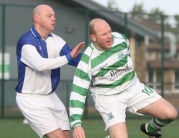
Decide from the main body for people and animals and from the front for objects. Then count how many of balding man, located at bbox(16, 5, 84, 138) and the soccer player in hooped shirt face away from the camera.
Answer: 0

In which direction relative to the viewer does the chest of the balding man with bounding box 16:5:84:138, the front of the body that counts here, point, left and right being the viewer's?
facing the viewer and to the right of the viewer

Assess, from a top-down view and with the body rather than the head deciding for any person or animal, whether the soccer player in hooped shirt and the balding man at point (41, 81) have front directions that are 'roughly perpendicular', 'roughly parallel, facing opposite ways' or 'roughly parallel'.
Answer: roughly parallel

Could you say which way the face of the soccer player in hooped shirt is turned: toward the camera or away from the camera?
toward the camera

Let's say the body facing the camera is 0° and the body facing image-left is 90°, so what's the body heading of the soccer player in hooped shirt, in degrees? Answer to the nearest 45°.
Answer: approximately 315°

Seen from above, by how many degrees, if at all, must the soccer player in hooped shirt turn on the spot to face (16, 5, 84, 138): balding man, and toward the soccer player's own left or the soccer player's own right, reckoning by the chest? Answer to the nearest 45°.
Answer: approximately 135° to the soccer player's own right

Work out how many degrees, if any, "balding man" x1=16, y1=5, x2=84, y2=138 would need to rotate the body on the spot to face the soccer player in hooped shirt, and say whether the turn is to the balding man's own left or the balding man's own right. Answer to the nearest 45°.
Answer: approximately 45° to the balding man's own left
